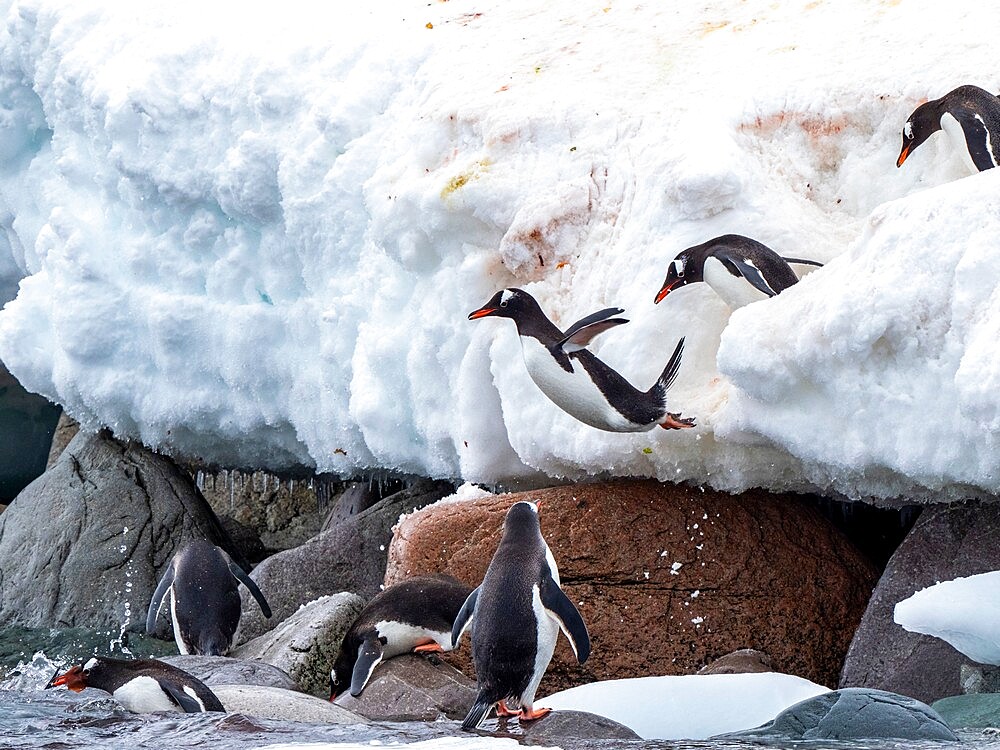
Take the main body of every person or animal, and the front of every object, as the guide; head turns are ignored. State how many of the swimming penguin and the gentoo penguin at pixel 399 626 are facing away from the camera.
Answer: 0

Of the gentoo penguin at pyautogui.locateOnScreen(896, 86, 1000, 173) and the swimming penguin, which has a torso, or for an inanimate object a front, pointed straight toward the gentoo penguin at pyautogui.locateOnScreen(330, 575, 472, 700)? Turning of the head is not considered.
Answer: the gentoo penguin at pyautogui.locateOnScreen(896, 86, 1000, 173)

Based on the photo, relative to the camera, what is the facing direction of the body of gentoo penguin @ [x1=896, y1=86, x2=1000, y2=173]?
to the viewer's left

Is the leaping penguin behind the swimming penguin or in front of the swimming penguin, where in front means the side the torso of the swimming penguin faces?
behind

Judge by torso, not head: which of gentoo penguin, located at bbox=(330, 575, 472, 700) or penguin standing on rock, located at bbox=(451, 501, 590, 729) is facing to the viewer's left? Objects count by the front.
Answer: the gentoo penguin

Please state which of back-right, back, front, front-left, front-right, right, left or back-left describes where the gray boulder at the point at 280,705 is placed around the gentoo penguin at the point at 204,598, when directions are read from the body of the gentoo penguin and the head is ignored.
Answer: back

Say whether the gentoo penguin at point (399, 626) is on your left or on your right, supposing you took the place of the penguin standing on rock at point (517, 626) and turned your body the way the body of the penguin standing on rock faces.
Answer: on your left

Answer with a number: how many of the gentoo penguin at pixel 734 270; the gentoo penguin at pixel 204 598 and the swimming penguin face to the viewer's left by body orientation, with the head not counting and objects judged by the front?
2

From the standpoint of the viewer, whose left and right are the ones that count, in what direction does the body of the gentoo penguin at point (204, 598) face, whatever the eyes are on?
facing away from the viewer

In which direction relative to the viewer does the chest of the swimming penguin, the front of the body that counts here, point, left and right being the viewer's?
facing to the left of the viewer

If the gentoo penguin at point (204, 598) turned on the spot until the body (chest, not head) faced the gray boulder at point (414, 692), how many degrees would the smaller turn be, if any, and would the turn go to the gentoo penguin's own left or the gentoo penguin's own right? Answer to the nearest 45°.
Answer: approximately 180°

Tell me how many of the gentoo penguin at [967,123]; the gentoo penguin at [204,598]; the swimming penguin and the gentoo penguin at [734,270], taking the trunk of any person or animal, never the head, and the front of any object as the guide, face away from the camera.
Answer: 1

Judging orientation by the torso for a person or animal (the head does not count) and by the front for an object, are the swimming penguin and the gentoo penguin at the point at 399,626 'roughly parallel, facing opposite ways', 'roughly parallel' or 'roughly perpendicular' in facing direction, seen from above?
roughly parallel

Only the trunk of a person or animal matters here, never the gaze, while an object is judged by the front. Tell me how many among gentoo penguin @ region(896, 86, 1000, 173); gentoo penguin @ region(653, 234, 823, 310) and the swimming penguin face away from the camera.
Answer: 0

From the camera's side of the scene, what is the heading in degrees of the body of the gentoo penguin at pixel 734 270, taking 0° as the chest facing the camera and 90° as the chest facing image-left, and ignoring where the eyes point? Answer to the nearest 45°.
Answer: approximately 90°

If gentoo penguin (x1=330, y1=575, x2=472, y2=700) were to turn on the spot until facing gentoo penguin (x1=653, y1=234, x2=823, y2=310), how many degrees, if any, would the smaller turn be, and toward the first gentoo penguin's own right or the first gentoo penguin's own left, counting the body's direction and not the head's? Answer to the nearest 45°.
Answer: approximately 180°
